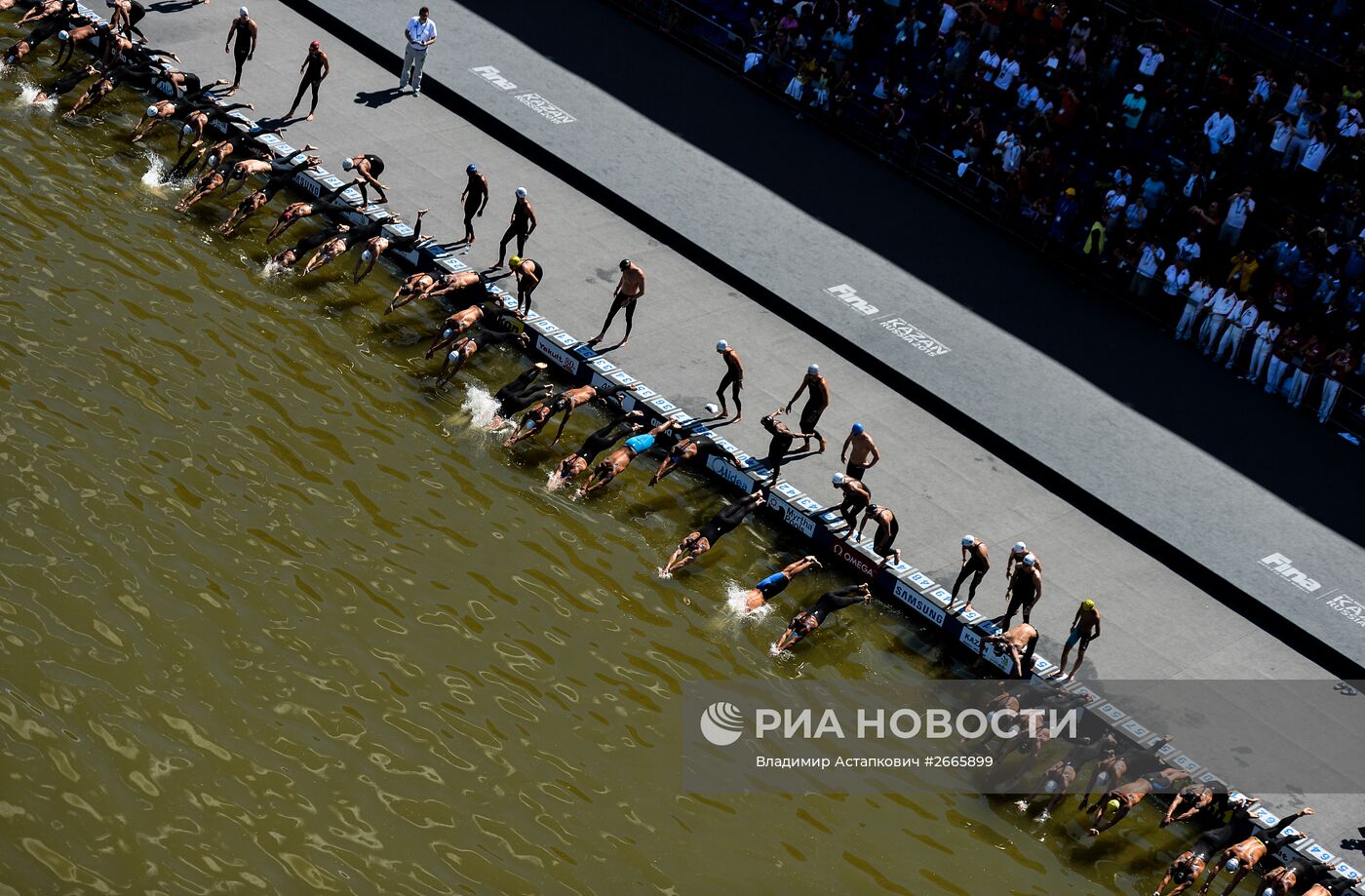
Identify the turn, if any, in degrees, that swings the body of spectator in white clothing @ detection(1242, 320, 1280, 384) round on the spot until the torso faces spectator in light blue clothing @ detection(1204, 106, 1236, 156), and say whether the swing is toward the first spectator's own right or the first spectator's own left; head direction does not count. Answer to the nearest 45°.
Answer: approximately 90° to the first spectator's own right

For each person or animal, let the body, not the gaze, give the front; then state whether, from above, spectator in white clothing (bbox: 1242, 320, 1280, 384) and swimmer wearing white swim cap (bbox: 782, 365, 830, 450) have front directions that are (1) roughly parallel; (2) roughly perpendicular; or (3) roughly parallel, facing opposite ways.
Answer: roughly parallel

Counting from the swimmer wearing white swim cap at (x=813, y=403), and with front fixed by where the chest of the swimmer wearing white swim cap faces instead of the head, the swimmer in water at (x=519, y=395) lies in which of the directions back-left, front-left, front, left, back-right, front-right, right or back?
front-right

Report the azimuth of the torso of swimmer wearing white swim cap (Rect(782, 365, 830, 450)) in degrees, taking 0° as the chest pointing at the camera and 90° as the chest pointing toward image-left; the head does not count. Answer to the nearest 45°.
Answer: approximately 45°

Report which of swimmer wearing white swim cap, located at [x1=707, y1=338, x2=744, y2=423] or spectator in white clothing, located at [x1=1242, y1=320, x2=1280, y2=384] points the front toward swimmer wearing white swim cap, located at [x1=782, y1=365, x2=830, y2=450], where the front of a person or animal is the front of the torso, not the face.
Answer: the spectator in white clothing

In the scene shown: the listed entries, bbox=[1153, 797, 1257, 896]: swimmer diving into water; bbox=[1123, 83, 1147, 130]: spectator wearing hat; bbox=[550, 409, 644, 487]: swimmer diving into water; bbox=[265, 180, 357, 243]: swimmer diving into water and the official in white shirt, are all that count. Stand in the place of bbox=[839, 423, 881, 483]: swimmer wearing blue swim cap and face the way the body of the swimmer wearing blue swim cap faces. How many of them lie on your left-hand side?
1

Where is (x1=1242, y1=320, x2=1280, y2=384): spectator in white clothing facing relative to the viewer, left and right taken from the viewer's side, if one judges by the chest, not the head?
facing the viewer and to the left of the viewer

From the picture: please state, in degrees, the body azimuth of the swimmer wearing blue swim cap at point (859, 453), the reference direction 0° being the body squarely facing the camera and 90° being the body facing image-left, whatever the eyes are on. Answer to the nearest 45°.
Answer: approximately 45°

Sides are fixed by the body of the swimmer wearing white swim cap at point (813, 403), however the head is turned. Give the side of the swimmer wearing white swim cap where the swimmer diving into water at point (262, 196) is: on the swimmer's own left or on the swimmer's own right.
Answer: on the swimmer's own right

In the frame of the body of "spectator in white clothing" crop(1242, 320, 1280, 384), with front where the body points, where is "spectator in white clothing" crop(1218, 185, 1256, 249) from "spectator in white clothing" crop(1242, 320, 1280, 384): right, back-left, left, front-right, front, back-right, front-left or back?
right

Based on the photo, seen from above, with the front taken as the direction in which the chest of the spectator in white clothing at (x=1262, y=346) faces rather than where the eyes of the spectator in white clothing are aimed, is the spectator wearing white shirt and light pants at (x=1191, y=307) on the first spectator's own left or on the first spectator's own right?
on the first spectator's own right

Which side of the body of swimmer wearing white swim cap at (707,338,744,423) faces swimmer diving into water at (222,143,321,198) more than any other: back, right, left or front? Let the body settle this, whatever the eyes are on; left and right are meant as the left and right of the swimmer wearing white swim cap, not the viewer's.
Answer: right
